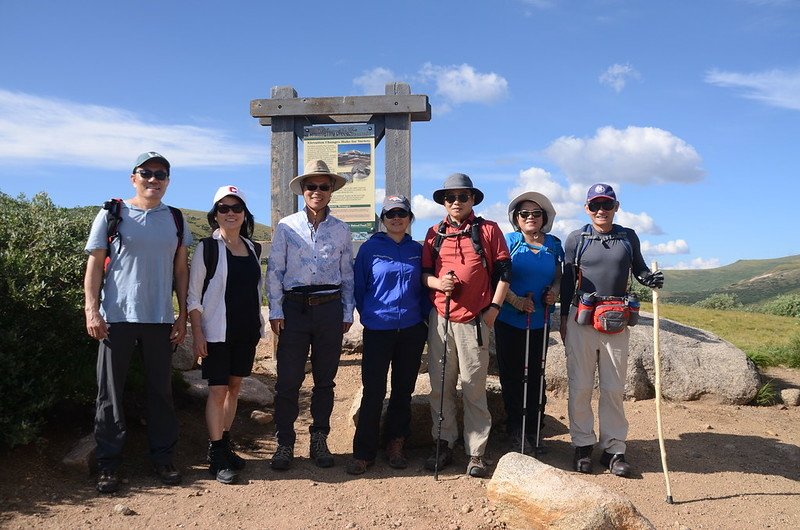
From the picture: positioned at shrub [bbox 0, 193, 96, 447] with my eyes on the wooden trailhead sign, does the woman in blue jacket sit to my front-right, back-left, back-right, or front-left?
front-right

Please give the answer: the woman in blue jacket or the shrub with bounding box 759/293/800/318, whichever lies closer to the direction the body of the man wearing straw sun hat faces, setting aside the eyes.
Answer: the woman in blue jacket

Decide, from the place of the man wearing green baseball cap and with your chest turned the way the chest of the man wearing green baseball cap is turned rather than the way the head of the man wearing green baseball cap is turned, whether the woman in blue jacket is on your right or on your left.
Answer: on your left

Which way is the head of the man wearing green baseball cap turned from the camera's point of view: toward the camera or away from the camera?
toward the camera

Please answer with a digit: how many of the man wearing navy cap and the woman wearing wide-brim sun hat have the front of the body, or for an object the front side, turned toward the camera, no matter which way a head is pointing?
2

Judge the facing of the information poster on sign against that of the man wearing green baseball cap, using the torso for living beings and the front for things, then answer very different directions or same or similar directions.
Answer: same or similar directions

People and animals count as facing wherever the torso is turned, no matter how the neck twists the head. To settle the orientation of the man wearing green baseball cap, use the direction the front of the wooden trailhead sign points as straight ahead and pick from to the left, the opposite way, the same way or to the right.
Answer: the same way

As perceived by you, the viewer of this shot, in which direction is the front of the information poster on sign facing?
facing the viewer

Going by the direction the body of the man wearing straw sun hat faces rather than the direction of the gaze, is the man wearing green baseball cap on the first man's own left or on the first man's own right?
on the first man's own right

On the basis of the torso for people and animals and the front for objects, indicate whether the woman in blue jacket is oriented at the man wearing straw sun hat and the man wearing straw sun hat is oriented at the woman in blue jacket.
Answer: no

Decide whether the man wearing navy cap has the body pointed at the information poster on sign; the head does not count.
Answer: no

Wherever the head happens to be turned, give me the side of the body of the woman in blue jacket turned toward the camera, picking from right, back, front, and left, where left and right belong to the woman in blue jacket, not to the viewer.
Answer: front

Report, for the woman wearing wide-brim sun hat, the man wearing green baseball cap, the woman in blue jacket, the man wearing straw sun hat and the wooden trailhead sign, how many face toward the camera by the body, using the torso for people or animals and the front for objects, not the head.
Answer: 5

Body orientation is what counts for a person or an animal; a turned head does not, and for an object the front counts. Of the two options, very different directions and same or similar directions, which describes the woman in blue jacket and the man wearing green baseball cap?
same or similar directions

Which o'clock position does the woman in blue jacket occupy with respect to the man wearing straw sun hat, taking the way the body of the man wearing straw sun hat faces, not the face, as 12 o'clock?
The woman in blue jacket is roughly at 9 o'clock from the man wearing straw sun hat.

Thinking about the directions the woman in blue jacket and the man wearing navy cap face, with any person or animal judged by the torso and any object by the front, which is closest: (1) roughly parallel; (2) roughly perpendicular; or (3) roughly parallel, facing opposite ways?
roughly parallel

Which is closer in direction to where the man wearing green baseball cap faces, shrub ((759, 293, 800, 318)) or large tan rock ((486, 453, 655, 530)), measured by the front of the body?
the large tan rock

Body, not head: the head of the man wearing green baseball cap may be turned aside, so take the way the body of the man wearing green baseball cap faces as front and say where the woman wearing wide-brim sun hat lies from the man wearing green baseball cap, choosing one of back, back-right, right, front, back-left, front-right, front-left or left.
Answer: left

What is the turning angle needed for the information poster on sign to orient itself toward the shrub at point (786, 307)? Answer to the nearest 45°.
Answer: approximately 135° to its left
